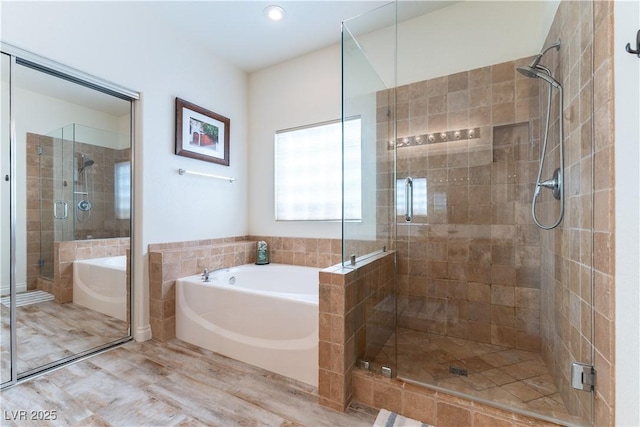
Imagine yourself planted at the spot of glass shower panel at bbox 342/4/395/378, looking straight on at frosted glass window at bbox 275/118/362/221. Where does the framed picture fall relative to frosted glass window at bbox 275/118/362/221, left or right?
left

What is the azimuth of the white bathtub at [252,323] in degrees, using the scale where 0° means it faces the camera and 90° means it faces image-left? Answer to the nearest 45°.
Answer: approximately 45°

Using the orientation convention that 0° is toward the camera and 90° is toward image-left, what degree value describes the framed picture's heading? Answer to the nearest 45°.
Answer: approximately 315°

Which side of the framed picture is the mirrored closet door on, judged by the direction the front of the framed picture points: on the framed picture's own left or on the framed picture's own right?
on the framed picture's own right

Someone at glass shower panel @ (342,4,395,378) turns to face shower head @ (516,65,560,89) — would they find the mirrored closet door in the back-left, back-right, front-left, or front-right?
back-right

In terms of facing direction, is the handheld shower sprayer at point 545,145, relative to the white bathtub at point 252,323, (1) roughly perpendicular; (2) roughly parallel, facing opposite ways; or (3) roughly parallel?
roughly perpendicular

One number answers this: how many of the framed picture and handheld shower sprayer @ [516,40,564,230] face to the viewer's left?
1

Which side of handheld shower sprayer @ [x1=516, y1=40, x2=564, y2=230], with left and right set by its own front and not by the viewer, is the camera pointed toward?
left

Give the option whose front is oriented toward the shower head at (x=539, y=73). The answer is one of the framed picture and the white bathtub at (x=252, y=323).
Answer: the framed picture
